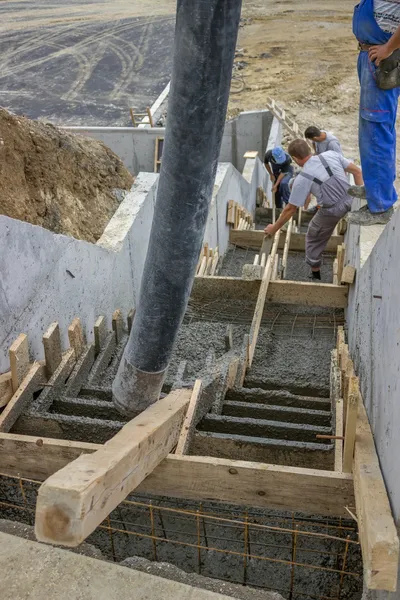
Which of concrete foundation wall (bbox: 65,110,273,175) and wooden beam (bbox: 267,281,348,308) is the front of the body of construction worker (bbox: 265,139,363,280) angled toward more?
the concrete foundation wall

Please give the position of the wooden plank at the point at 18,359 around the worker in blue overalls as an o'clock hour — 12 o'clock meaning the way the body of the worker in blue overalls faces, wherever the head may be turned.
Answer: The wooden plank is roughly at 10 o'clock from the worker in blue overalls.

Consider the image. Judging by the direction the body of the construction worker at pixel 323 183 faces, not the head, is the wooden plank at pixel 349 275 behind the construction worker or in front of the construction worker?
behind

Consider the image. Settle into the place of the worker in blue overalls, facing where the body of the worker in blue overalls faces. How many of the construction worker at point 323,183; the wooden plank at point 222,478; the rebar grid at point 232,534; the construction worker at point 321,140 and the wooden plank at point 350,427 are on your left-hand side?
3

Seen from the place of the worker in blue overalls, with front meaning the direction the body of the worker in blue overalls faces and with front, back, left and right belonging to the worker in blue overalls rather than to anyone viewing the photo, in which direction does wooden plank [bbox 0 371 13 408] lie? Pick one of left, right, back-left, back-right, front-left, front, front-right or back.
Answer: front-left

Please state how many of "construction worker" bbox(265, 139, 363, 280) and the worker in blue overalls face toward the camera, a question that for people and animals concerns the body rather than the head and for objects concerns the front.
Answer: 0

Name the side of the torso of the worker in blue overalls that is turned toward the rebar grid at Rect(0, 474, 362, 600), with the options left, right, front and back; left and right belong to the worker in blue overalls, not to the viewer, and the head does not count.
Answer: left

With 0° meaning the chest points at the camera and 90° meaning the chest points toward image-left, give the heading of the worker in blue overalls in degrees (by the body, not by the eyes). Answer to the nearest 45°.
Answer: approximately 90°

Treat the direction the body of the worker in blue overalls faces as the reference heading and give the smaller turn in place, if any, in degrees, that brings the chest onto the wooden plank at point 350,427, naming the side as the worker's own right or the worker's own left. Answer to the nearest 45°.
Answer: approximately 90° to the worker's own left

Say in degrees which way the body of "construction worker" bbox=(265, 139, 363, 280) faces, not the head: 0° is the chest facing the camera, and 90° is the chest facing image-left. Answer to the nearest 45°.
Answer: approximately 135°
